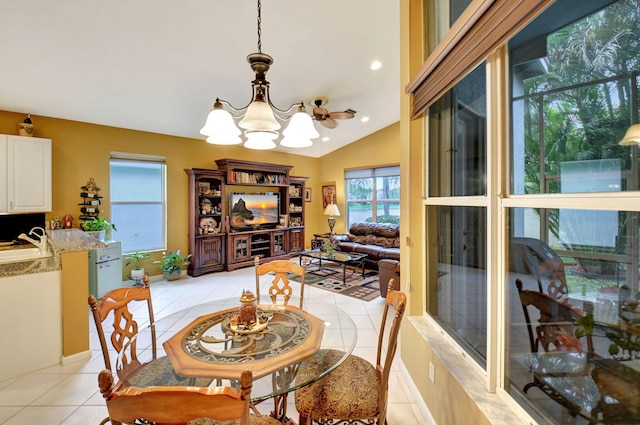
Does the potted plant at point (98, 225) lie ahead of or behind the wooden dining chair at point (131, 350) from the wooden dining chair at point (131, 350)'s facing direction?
behind

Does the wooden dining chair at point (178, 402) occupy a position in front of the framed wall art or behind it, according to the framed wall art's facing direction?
in front

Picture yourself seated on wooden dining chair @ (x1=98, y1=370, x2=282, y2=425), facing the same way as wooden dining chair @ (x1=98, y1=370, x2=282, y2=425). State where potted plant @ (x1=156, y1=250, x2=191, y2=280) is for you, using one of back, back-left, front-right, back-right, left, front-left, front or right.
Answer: front-left

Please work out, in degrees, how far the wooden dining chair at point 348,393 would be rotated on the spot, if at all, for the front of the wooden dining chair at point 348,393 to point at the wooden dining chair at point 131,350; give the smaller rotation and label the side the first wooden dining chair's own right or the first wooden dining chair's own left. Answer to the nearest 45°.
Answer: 0° — it already faces it

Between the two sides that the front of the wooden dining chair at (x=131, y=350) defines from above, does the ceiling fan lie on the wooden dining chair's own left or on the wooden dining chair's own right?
on the wooden dining chair's own left

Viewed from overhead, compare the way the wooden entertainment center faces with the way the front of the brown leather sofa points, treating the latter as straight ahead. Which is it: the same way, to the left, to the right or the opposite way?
to the left

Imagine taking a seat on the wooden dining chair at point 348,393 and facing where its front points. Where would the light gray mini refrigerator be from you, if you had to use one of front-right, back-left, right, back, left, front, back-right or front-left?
front-right

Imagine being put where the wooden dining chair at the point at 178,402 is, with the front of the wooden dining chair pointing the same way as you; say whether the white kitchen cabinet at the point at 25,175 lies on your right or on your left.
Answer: on your left

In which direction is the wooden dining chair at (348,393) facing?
to the viewer's left

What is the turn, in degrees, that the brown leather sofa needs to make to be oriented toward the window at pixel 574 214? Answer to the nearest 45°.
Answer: approximately 45° to its left

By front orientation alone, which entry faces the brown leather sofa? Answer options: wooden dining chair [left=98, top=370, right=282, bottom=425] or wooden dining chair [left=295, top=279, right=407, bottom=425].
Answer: wooden dining chair [left=98, top=370, right=282, bottom=425]

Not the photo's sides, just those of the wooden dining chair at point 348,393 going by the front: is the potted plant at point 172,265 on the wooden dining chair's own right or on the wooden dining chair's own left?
on the wooden dining chair's own right

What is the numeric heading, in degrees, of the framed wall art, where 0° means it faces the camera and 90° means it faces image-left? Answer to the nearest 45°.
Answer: approximately 45°

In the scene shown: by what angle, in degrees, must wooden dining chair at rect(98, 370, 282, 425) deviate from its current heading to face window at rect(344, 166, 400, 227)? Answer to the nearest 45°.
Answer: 0° — it already faces it

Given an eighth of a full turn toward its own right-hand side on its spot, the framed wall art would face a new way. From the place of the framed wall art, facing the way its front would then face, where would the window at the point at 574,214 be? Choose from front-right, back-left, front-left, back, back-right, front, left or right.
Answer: left
